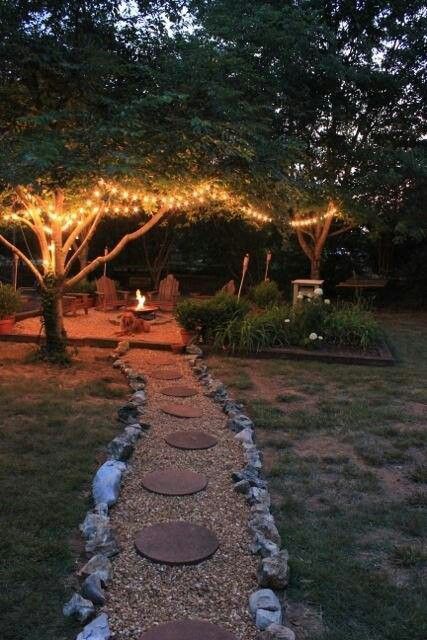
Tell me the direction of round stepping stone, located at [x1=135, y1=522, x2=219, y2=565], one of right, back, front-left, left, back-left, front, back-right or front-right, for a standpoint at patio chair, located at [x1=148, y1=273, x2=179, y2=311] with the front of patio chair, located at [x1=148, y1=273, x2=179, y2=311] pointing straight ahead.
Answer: front-left

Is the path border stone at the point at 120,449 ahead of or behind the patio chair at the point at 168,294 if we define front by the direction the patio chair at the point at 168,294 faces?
ahead

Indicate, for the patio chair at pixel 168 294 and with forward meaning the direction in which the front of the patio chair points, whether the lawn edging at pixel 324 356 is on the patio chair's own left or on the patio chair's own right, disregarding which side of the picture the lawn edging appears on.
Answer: on the patio chair's own left

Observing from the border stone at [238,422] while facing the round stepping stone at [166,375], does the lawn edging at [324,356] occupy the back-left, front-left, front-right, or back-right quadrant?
front-right

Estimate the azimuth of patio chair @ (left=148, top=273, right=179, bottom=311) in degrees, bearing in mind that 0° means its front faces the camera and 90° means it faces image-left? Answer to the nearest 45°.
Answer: approximately 45°

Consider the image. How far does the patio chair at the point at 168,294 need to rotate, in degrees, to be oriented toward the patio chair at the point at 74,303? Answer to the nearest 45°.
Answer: approximately 45° to its right

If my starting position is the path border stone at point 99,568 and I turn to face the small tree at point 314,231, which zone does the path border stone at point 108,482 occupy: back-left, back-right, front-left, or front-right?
front-left

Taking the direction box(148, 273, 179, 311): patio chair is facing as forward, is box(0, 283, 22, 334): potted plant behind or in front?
in front

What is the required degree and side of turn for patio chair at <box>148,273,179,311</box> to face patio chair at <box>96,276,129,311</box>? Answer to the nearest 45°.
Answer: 0° — it already faces it

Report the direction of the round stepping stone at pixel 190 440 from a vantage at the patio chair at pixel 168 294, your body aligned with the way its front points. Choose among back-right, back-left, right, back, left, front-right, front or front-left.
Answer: front-left

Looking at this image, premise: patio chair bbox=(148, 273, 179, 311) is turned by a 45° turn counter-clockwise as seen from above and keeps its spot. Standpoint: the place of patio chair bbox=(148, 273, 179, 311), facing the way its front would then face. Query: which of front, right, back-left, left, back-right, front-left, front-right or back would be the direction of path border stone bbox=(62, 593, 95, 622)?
front

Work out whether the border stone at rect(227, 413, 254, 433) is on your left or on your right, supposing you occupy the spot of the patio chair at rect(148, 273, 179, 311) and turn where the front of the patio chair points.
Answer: on your left

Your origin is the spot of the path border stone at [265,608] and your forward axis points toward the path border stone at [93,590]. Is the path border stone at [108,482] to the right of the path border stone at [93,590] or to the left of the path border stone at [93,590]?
right

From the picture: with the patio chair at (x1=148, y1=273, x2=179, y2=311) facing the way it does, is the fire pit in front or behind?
in front

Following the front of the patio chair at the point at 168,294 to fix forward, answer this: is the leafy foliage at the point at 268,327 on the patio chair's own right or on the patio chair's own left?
on the patio chair's own left

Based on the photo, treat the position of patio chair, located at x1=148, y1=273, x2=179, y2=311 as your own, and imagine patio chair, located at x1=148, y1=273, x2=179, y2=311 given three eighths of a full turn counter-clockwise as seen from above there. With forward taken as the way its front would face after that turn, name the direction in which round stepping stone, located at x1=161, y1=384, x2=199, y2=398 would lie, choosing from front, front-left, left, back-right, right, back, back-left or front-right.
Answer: right

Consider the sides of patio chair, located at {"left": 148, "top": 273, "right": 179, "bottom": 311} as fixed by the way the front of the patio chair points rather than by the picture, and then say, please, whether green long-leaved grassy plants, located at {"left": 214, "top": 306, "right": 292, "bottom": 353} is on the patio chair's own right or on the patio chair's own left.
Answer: on the patio chair's own left

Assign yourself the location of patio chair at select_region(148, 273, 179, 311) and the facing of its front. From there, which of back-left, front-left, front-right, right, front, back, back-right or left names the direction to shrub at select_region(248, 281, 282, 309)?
back-left
